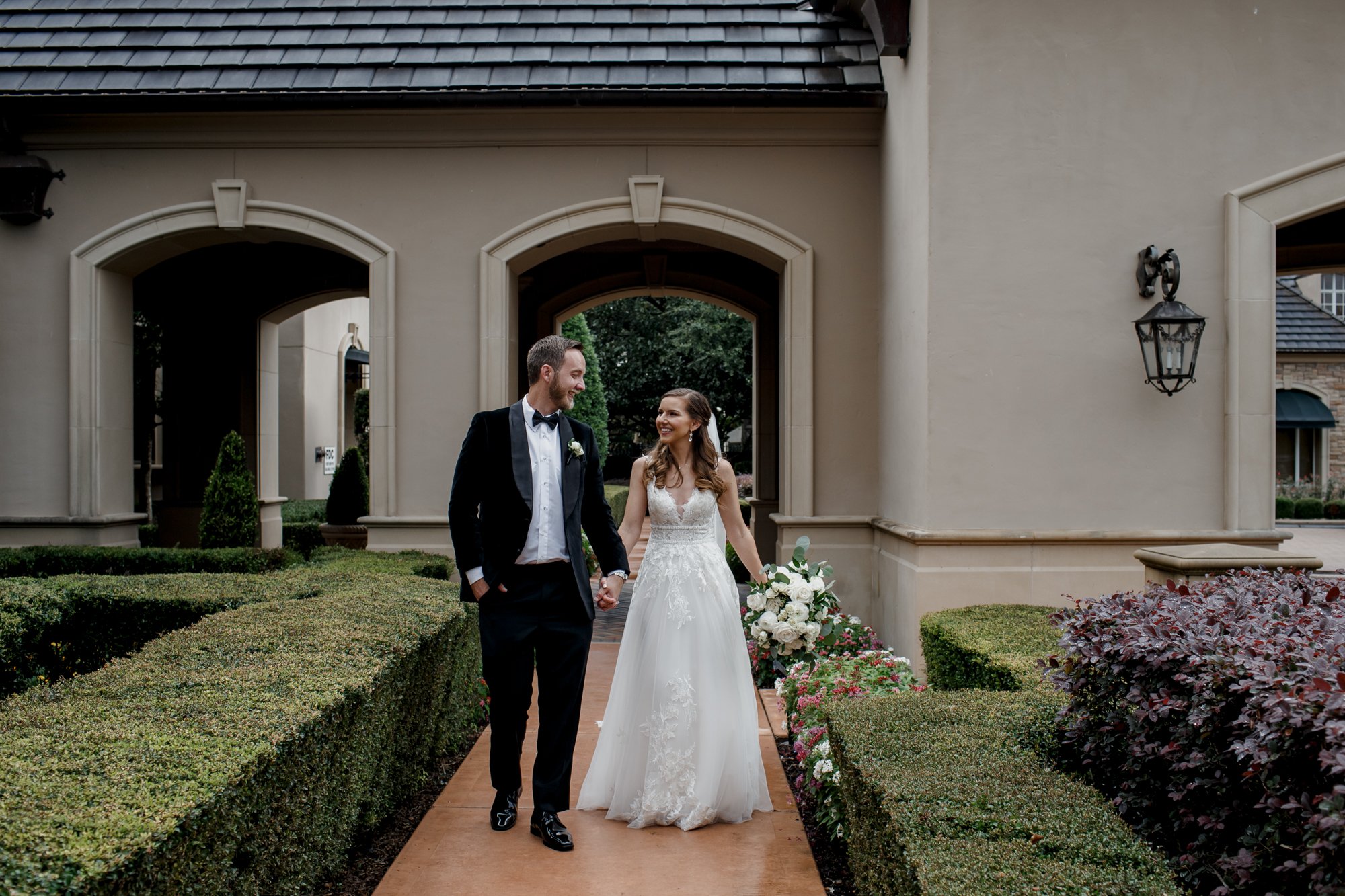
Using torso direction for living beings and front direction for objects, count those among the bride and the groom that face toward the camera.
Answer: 2

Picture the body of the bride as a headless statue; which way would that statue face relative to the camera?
toward the camera

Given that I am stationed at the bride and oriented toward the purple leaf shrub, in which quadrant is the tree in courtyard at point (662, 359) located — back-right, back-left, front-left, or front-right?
back-left

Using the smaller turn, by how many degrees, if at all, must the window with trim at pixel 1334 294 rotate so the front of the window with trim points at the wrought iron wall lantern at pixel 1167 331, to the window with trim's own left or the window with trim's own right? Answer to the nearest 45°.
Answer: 0° — it already faces it

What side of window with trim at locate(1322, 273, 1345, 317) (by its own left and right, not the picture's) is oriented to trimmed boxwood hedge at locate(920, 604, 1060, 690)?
front

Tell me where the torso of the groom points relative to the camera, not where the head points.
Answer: toward the camera

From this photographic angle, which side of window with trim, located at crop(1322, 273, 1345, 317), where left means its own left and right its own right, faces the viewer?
front

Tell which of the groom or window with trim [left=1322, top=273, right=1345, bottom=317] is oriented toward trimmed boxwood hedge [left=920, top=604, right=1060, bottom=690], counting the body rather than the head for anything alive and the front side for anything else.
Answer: the window with trim

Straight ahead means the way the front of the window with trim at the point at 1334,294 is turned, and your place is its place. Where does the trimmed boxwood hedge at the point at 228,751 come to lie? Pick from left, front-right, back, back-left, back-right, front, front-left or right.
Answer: front

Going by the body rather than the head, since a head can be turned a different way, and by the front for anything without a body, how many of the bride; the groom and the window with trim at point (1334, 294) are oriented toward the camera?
3

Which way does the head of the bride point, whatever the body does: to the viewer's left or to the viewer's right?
to the viewer's left

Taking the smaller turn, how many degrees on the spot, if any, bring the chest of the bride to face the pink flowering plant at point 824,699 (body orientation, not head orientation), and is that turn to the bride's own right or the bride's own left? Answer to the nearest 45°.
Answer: approximately 135° to the bride's own left

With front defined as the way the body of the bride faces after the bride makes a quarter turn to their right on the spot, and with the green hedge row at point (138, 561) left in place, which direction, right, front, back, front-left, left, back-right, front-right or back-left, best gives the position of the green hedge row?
front-right

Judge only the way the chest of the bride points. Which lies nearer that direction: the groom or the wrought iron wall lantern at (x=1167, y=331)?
the groom

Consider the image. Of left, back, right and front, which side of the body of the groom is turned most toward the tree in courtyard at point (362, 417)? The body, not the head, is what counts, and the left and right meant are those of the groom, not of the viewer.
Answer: back

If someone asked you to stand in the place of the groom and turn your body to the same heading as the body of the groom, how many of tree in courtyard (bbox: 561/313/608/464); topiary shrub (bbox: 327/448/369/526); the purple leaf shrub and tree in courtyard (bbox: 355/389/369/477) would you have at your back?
3

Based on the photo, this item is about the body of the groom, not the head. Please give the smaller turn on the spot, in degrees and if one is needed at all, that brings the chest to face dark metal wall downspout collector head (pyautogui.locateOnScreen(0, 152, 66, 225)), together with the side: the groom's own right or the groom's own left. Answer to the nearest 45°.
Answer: approximately 135° to the groom's own right

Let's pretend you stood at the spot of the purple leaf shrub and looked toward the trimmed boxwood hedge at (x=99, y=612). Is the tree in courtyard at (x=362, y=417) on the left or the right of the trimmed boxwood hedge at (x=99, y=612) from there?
right

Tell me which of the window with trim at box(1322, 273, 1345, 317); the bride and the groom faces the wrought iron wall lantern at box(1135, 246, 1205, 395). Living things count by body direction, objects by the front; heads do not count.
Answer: the window with trim

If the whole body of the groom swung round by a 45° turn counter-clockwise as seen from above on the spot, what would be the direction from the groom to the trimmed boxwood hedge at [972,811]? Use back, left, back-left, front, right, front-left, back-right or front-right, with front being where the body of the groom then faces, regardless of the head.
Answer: front
